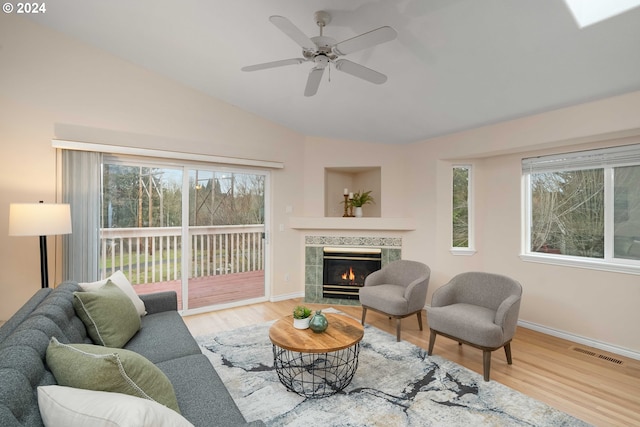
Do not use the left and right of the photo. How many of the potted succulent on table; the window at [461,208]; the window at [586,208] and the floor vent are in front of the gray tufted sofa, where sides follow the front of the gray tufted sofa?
4

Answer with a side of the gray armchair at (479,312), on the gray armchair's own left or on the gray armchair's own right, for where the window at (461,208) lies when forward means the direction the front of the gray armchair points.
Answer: on the gray armchair's own right

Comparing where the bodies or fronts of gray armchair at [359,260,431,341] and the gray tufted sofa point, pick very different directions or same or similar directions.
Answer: very different directions

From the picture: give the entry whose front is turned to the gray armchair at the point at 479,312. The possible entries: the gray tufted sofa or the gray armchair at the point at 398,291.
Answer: the gray tufted sofa

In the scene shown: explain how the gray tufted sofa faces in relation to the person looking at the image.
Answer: facing to the right of the viewer

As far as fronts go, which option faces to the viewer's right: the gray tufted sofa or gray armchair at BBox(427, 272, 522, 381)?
the gray tufted sofa

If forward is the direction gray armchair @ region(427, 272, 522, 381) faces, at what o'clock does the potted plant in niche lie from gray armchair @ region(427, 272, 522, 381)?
The potted plant in niche is roughly at 3 o'clock from the gray armchair.

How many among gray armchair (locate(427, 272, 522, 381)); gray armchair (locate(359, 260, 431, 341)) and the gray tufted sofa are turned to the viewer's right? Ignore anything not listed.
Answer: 1

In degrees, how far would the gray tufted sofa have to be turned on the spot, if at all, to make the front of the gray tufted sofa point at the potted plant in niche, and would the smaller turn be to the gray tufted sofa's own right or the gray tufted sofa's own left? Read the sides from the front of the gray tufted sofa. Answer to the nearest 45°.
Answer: approximately 45° to the gray tufted sofa's own left

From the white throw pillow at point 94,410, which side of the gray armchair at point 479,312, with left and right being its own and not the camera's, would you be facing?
front

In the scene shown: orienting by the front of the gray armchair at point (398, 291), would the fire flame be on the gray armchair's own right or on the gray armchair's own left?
on the gray armchair's own right

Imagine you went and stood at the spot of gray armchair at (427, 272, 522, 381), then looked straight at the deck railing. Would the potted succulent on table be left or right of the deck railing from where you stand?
left

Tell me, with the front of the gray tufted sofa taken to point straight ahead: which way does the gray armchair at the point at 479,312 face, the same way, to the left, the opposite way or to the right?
the opposite way

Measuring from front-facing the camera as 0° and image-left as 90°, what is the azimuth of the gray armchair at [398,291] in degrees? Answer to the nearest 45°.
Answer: approximately 45°

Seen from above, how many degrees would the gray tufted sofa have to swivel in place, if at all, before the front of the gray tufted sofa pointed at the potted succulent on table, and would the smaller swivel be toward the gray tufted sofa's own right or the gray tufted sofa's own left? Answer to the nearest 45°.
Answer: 0° — it already faces it

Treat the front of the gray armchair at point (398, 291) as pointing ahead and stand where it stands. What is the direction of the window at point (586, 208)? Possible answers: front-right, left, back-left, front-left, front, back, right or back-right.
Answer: back-left
